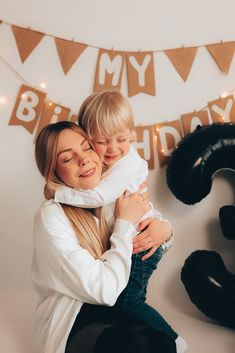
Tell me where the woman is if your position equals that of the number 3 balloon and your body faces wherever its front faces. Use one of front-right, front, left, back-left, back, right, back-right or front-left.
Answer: front-right

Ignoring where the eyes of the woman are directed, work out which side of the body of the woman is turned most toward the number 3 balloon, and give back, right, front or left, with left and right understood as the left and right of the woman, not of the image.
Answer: left

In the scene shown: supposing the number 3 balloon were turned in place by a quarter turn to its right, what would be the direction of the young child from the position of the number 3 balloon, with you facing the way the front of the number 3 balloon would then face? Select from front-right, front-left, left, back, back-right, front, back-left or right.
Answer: front-left

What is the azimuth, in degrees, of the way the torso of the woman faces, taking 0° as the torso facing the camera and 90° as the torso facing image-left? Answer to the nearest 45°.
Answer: approximately 315°

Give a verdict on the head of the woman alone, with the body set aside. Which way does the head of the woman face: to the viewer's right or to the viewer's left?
to the viewer's right

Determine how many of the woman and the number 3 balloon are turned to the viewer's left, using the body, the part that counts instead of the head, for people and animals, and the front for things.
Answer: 0
